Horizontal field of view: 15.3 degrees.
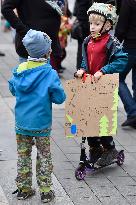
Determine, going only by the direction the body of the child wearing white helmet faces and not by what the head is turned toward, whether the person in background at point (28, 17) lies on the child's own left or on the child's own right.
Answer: on the child's own right

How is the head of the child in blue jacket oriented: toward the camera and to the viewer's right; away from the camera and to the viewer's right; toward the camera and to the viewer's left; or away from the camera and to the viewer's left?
away from the camera and to the viewer's right

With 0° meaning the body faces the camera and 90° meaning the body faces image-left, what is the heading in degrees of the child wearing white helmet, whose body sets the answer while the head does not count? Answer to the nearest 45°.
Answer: approximately 45°

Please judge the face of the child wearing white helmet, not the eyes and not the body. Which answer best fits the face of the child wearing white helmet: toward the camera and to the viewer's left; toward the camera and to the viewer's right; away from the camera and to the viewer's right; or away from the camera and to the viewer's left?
toward the camera and to the viewer's left

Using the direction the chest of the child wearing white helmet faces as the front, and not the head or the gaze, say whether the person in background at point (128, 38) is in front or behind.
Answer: behind
